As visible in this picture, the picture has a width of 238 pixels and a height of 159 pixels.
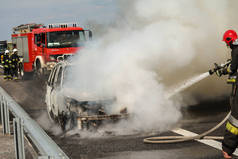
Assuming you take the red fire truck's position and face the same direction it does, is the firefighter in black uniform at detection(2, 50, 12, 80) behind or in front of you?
behind

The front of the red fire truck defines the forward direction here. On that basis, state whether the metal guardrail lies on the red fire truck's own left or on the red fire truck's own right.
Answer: on the red fire truck's own right

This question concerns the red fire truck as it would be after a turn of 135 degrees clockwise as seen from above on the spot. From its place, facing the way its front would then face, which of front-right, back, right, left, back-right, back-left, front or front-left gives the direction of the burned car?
left

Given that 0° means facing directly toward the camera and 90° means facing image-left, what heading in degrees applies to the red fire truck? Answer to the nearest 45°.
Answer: approximately 315°

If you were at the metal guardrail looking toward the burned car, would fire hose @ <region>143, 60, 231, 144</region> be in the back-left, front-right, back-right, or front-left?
front-right

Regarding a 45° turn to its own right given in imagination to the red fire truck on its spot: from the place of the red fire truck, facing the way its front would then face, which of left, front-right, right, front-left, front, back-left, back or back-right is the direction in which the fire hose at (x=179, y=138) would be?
front
